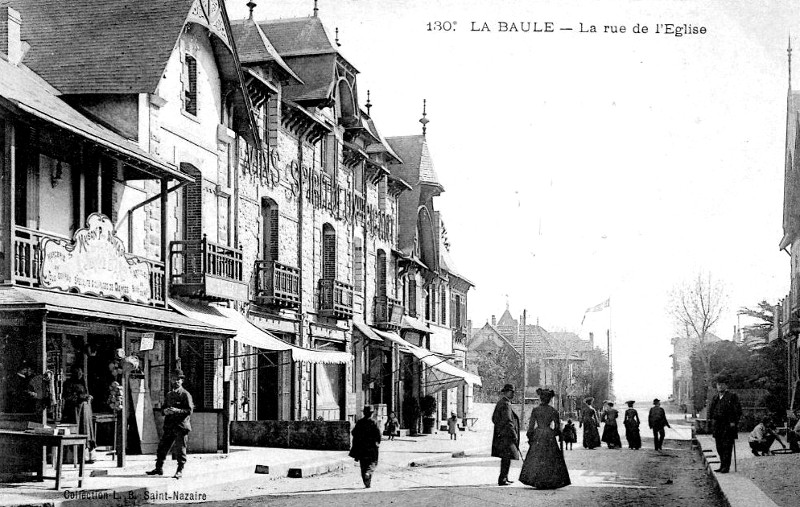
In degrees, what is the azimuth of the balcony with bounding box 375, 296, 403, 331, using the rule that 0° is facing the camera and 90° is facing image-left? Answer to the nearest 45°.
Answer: approximately 315°

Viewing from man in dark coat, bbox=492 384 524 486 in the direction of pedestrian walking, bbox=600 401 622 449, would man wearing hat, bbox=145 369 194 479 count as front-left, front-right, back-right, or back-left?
back-left

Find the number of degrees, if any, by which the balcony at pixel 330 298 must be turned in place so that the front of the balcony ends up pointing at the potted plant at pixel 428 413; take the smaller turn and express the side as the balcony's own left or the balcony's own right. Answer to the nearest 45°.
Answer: approximately 135° to the balcony's own left

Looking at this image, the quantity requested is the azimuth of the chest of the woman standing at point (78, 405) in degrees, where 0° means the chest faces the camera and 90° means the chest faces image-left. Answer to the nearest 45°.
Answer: approximately 315°

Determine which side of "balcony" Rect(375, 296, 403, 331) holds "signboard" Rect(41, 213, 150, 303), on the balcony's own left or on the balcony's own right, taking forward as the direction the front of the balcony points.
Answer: on the balcony's own right

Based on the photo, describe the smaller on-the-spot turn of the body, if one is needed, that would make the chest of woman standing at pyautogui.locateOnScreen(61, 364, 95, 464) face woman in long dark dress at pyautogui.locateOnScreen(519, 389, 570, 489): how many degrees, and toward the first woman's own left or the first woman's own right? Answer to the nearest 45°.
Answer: approximately 45° to the first woman's own left
